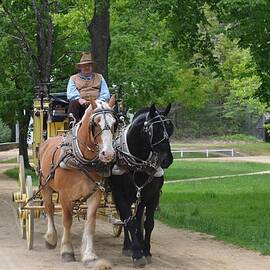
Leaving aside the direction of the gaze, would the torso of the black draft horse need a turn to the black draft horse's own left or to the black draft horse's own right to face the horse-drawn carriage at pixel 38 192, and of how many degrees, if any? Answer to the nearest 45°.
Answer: approximately 135° to the black draft horse's own right

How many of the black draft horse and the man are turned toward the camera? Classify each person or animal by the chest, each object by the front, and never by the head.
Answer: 2

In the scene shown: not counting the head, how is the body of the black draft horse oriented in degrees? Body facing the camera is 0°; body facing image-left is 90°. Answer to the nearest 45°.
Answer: approximately 0°

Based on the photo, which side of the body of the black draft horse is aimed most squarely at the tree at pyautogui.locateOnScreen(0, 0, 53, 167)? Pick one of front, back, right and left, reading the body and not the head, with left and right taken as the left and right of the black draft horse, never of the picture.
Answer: back
